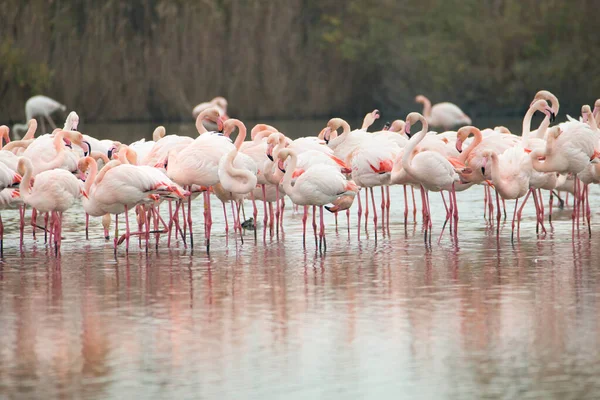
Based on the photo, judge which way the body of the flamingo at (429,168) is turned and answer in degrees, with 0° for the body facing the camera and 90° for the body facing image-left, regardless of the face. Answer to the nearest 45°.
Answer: approximately 90°

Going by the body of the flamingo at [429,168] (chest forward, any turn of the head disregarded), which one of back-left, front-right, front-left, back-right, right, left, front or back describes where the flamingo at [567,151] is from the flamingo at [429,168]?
back

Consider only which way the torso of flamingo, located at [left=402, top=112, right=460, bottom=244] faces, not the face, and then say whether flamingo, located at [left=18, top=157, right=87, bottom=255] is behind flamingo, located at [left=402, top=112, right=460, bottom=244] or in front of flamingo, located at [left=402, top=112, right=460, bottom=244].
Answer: in front

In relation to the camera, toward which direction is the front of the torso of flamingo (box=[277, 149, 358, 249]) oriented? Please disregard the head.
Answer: to the viewer's left

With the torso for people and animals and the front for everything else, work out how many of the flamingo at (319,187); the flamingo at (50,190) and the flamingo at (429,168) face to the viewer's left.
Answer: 3

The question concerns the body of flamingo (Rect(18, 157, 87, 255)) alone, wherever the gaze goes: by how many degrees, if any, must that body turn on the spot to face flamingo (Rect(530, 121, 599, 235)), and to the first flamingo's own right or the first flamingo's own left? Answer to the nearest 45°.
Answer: approximately 180°

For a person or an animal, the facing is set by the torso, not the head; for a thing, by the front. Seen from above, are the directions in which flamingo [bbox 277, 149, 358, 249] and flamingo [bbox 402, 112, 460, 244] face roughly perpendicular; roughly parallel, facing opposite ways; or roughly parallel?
roughly parallel

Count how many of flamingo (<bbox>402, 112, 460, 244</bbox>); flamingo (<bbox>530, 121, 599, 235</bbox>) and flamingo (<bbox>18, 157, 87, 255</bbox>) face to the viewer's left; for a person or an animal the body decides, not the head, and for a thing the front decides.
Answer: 3

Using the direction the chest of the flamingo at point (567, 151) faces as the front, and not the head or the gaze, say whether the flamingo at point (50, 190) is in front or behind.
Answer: in front

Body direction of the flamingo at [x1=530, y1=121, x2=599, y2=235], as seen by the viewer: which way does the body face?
to the viewer's left

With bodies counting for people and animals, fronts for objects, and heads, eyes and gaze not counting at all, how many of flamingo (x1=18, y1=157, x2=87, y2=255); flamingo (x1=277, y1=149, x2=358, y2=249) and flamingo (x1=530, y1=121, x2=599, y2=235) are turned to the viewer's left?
3

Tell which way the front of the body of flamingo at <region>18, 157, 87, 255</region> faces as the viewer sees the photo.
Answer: to the viewer's left

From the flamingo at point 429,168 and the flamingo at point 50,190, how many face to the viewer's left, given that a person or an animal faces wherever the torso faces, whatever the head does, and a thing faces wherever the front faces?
2

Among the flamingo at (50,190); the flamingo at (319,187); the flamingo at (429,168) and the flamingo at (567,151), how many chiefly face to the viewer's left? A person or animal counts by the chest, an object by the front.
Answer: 4

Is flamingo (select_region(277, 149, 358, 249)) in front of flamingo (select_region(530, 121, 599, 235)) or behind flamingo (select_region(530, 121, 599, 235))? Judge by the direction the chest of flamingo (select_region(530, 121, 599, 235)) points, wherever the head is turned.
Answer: in front

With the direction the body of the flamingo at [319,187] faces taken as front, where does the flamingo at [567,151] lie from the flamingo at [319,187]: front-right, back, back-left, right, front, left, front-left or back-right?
back
